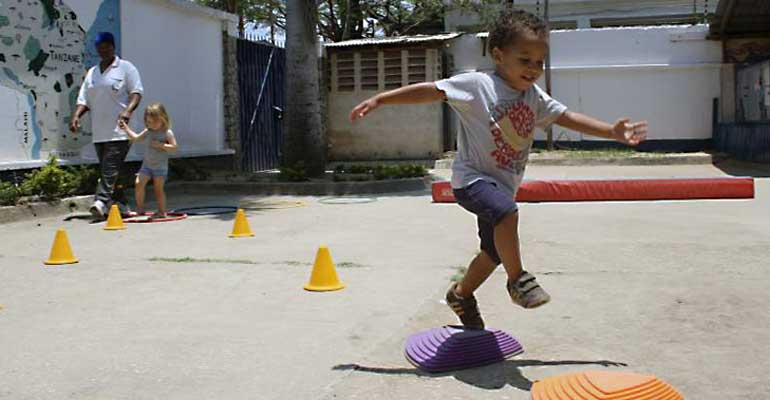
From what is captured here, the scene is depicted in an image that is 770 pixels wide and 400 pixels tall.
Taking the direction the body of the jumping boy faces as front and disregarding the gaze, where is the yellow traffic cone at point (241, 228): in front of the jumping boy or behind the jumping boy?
behind

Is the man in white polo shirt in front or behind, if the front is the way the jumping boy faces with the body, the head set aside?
behind

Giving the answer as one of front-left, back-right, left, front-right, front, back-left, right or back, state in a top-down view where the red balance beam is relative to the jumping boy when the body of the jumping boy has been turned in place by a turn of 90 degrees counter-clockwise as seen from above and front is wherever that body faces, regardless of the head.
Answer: front-left

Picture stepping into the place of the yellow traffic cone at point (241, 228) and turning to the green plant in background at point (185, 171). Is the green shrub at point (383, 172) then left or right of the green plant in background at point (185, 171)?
right

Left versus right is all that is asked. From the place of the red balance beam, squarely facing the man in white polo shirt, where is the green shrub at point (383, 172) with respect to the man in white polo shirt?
right

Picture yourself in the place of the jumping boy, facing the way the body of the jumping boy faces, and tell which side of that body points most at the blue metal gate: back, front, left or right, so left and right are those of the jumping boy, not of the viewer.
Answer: back

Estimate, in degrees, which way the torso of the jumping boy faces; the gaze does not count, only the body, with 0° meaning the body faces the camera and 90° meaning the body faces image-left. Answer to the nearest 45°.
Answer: approximately 315°

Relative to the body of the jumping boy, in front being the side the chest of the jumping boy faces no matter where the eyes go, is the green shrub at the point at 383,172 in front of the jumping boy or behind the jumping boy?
behind

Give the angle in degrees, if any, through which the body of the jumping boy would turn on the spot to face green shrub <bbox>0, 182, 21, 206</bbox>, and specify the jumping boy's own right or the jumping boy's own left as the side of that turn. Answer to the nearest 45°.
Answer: approximately 180°
